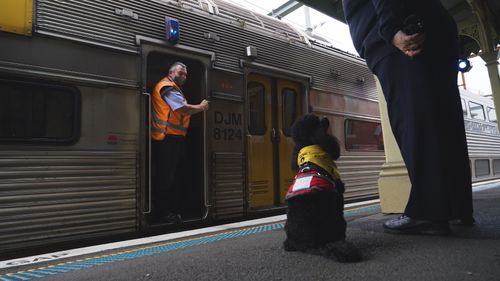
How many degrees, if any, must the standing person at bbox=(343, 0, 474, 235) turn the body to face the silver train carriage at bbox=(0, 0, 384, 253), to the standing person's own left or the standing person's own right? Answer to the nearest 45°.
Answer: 0° — they already face it

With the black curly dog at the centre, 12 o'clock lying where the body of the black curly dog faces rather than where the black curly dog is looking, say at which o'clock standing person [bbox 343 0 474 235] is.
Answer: The standing person is roughly at 2 o'clock from the black curly dog.

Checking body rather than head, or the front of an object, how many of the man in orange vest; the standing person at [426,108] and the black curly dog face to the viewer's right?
1

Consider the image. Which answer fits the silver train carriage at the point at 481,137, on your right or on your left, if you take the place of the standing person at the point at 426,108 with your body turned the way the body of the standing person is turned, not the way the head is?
on your right

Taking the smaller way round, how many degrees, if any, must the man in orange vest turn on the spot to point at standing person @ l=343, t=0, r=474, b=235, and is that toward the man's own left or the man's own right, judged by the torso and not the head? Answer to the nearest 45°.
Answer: approximately 45° to the man's own right

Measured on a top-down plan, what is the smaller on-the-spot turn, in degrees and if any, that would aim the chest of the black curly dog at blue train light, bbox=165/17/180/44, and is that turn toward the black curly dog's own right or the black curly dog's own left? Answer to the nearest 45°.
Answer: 0° — it already faces it

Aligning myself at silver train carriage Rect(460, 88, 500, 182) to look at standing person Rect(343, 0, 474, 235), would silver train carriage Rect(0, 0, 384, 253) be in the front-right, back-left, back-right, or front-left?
front-right

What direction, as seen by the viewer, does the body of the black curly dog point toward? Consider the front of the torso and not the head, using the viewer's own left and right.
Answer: facing away from the viewer and to the left of the viewer

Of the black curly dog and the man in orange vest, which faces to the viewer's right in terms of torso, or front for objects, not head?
the man in orange vest

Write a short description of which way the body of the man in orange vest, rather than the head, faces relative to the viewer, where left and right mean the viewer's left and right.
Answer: facing to the right of the viewer

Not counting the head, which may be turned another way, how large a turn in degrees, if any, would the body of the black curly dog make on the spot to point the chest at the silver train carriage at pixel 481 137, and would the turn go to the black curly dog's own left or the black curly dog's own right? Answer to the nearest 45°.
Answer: approximately 90° to the black curly dog's own right

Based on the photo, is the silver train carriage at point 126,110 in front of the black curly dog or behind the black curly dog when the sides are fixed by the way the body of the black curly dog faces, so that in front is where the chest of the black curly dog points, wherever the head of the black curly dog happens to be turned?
in front
